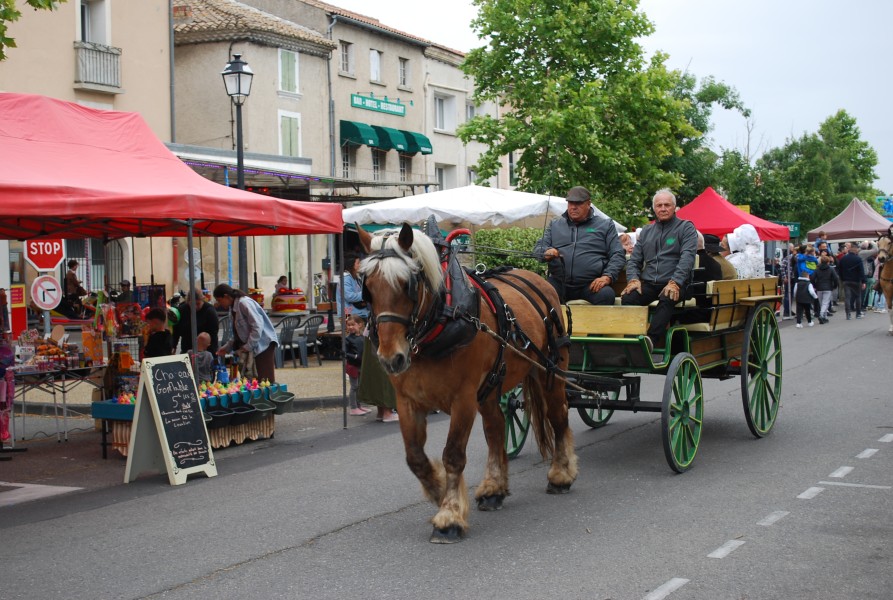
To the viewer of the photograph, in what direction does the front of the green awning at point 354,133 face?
facing the viewer and to the right of the viewer

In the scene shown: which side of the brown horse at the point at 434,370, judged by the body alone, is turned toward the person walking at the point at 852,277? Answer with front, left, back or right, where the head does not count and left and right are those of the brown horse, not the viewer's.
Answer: back

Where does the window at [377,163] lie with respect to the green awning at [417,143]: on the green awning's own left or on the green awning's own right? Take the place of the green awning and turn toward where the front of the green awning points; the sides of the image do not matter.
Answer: on the green awning's own right

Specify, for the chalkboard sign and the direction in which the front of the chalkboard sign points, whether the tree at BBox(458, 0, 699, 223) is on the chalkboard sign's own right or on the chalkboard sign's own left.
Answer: on the chalkboard sign's own left

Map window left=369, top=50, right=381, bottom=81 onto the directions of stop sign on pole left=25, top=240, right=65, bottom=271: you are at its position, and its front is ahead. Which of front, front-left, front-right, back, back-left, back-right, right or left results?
back-left

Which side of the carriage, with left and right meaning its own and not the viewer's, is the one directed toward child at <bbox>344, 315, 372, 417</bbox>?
right

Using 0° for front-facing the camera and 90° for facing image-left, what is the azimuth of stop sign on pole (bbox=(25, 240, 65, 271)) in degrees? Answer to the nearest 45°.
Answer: approximately 0°

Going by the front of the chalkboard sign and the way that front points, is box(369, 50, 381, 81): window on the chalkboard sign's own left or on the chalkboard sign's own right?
on the chalkboard sign's own left

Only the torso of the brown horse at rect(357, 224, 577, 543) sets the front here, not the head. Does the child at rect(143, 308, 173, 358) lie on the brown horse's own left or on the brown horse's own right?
on the brown horse's own right

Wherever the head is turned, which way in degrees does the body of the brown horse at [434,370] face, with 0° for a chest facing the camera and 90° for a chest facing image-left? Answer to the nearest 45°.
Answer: approximately 45°
